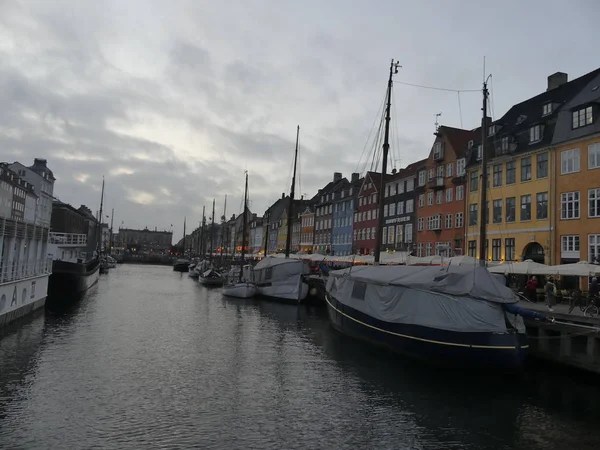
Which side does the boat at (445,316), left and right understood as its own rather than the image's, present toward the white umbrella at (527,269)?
right

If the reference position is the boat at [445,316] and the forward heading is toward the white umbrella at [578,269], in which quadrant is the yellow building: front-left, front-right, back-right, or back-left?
front-left

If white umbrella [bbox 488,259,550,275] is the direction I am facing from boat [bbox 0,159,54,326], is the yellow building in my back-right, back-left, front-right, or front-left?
front-left

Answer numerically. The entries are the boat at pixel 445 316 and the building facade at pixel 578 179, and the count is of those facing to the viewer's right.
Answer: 0

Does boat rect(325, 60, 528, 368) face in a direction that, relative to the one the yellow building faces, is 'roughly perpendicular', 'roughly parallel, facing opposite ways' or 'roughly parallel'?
roughly perpendicular

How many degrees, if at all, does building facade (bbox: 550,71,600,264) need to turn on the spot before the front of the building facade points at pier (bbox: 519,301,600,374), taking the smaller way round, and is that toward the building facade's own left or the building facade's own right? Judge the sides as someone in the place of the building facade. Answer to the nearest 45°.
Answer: approximately 45° to the building facade's own left

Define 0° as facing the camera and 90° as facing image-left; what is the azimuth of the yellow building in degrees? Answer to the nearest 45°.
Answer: approximately 45°

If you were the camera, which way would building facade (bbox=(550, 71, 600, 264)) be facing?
facing the viewer and to the left of the viewer

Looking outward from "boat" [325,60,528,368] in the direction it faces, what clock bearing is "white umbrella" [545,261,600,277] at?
The white umbrella is roughly at 3 o'clock from the boat.

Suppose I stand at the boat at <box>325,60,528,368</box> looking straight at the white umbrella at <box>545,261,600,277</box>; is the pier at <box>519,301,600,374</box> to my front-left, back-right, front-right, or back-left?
front-right

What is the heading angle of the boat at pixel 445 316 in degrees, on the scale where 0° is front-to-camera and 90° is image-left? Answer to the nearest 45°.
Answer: approximately 135°

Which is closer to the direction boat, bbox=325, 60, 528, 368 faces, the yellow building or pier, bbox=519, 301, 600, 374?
the yellow building

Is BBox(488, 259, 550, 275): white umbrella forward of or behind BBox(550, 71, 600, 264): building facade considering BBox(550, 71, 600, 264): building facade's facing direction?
forward

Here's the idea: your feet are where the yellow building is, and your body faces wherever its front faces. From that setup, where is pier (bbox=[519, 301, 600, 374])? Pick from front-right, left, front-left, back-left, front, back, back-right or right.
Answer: front-left

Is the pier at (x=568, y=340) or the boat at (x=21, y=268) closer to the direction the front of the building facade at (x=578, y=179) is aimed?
the boat

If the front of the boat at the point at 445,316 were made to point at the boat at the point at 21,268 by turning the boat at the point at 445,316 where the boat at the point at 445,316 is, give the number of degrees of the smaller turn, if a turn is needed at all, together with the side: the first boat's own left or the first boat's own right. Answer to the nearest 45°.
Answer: approximately 45° to the first boat's own left
